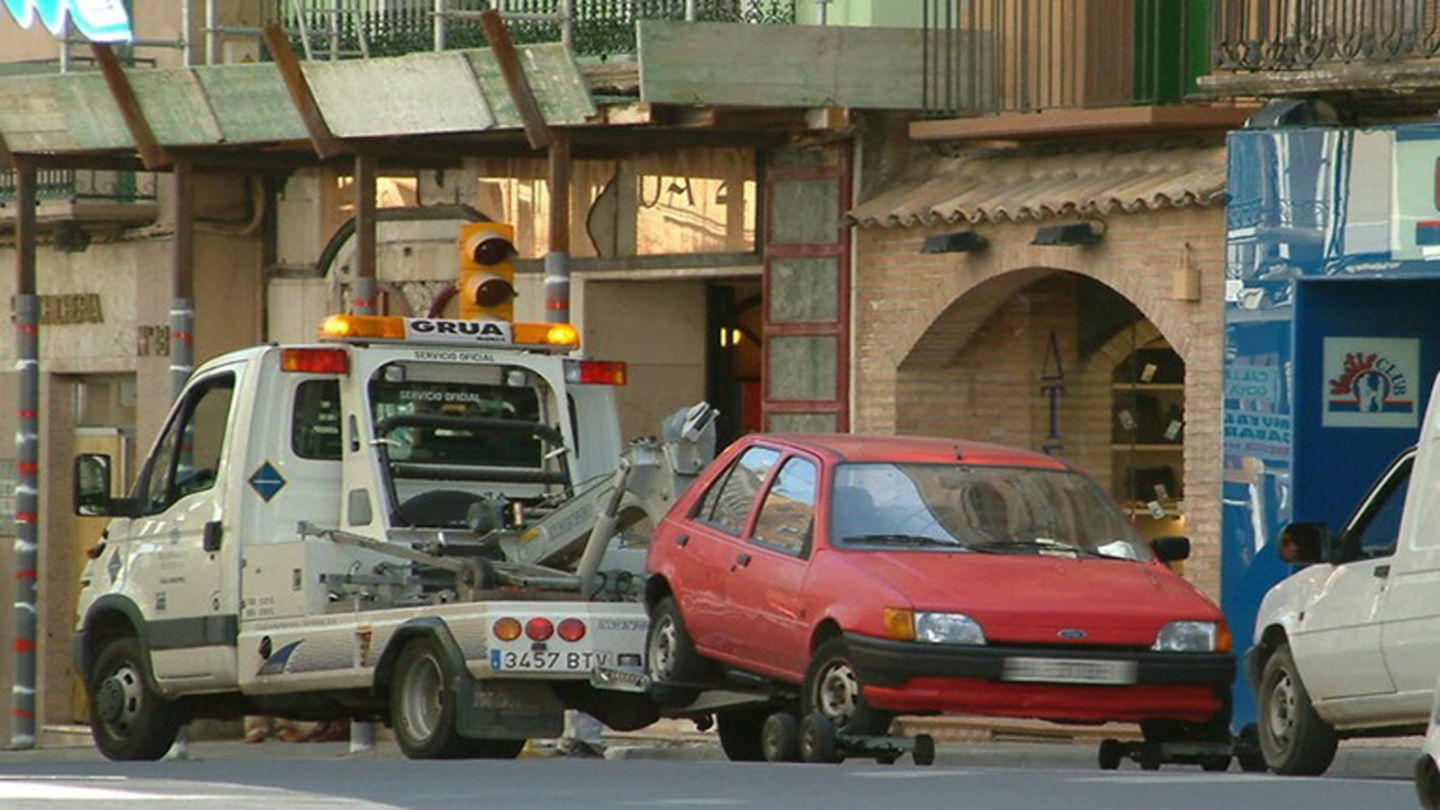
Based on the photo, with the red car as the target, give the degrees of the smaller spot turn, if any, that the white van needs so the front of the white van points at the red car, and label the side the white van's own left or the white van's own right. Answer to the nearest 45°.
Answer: approximately 45° to the white van's own left

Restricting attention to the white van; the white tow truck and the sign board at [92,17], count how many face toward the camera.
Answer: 1

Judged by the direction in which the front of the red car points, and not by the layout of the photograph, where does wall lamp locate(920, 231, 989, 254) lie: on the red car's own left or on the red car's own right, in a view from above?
on the red car's own left

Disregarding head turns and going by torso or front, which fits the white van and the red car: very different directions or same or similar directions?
very different directions

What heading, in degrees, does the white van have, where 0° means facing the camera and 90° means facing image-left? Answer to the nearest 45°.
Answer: approximately 135°

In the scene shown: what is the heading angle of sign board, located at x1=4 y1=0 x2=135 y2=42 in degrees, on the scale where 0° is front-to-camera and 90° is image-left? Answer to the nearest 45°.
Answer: approximately 0°

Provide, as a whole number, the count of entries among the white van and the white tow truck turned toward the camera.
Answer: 0

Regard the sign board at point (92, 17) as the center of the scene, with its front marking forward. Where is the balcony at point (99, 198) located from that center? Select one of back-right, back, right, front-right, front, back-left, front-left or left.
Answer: back

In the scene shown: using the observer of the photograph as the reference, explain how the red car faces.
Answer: facing the viewer and to the right of the viewer

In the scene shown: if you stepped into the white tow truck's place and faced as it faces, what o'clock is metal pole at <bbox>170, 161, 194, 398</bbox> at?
The metal pole is roughly at 1 o'clock from the white tow truck.

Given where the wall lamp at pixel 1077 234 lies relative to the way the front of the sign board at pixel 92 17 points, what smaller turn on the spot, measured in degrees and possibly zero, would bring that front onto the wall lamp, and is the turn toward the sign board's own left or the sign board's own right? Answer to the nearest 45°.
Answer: approximately 45° to the sign board's own left

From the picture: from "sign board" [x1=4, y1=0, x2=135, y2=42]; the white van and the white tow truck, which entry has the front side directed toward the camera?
the sign board
